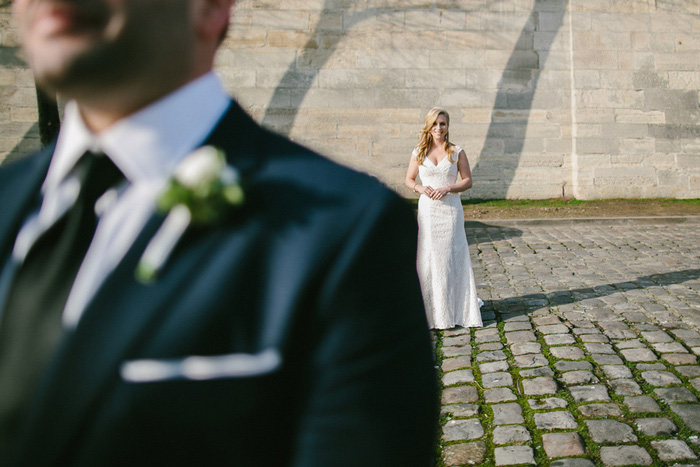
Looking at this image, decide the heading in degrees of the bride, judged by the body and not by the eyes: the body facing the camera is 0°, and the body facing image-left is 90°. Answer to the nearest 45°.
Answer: approximately 0°
